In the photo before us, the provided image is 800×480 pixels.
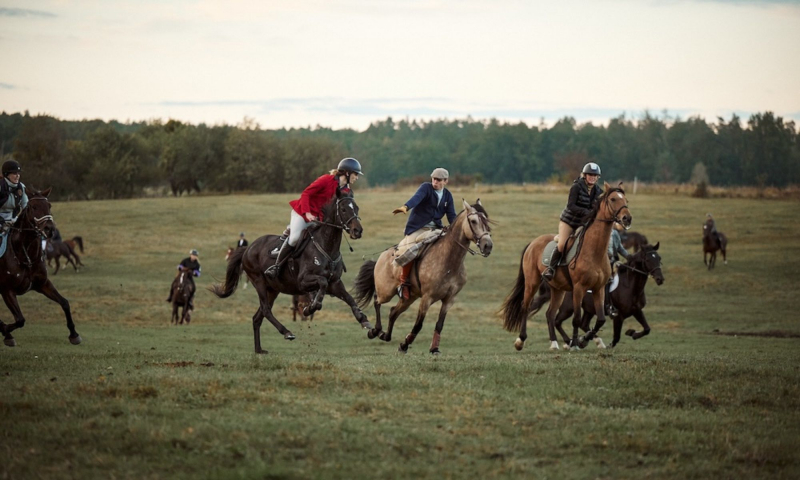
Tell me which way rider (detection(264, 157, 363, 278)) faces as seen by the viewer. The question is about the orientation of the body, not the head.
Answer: to the viewer's right

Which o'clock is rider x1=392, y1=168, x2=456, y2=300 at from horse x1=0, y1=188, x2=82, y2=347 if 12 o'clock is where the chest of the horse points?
The rider is roughly at 11 o'clock from the horse.

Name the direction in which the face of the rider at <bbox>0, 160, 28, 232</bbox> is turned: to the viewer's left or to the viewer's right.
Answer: to the viewer's right

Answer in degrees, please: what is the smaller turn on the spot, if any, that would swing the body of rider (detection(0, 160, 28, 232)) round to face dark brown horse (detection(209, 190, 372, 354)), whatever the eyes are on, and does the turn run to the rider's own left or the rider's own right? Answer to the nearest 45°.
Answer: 0° — they already face it

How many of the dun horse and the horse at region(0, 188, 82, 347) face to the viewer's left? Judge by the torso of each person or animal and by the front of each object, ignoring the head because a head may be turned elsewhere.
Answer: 0

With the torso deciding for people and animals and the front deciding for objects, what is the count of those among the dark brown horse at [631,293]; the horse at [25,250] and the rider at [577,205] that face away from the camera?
0

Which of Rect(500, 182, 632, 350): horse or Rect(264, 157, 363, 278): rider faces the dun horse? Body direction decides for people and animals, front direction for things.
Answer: the rider

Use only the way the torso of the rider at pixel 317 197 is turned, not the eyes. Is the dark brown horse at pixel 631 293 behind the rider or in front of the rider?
in front

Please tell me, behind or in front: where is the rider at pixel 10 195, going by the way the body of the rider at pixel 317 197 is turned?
behind

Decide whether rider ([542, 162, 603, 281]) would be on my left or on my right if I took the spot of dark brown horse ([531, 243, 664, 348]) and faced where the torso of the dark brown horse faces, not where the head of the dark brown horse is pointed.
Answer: on my right

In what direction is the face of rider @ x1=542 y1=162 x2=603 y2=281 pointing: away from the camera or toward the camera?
toward the camera

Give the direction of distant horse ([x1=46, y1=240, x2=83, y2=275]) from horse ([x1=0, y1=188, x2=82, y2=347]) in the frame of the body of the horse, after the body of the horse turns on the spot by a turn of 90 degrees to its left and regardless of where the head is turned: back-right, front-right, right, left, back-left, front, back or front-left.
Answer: front-left

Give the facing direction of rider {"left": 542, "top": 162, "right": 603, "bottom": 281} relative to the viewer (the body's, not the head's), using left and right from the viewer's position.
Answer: facing the viewer and to the right of the viewer
